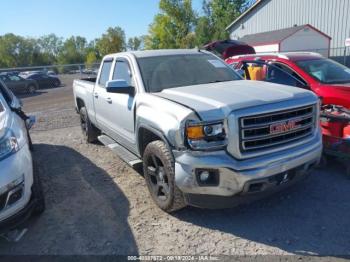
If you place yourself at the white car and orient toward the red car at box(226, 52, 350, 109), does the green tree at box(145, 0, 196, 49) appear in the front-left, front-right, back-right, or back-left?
front-left

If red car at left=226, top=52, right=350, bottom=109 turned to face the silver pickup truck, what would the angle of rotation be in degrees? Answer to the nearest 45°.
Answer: approximately 45° to its right

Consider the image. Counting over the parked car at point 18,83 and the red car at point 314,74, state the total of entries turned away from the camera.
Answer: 0

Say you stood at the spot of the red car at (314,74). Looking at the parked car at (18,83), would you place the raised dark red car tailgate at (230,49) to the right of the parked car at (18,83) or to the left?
right

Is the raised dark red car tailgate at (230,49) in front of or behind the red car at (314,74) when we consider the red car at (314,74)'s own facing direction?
behind

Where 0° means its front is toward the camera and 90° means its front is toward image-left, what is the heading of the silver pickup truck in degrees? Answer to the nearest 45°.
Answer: approximately 315°

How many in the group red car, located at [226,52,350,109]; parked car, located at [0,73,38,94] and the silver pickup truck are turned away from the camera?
0

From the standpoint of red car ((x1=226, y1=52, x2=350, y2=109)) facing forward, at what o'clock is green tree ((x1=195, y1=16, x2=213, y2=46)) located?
The green tree is roughly at 7 o'clock from the red car.

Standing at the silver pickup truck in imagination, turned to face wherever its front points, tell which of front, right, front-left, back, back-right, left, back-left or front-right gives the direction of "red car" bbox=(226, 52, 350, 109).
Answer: left

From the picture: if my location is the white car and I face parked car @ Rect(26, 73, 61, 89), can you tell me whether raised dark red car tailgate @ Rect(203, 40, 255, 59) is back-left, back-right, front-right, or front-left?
front-right

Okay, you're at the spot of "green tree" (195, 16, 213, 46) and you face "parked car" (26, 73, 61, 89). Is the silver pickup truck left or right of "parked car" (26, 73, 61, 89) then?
left

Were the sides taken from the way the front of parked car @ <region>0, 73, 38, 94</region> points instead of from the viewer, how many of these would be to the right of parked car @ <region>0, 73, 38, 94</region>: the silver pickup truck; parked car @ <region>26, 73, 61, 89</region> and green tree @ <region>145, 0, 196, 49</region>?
1

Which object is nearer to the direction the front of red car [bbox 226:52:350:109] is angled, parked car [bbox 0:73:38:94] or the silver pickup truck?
the silver pickup truck
